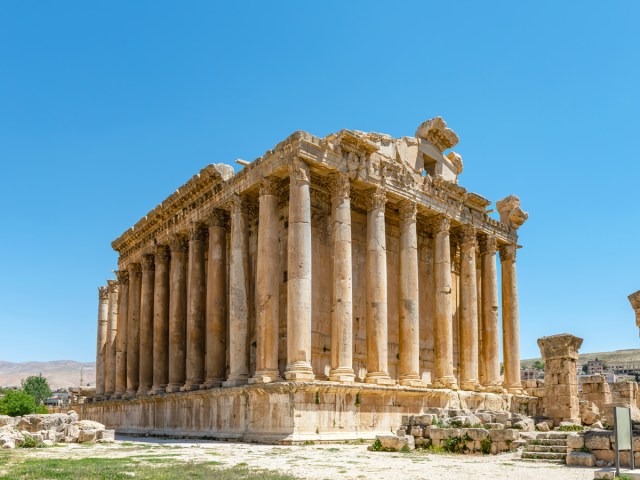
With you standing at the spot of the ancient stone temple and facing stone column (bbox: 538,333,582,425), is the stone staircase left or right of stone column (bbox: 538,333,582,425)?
right

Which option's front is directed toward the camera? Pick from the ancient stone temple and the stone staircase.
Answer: the stone staircase

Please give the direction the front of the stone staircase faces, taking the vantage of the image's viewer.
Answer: facing the viewer

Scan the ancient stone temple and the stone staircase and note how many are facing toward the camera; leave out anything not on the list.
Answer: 1

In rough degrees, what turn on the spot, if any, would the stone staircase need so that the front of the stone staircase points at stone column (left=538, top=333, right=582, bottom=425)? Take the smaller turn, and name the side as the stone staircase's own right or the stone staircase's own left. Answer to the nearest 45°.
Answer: approximately 180°

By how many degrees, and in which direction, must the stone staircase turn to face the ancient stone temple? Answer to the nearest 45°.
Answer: approximately 135° to its right
